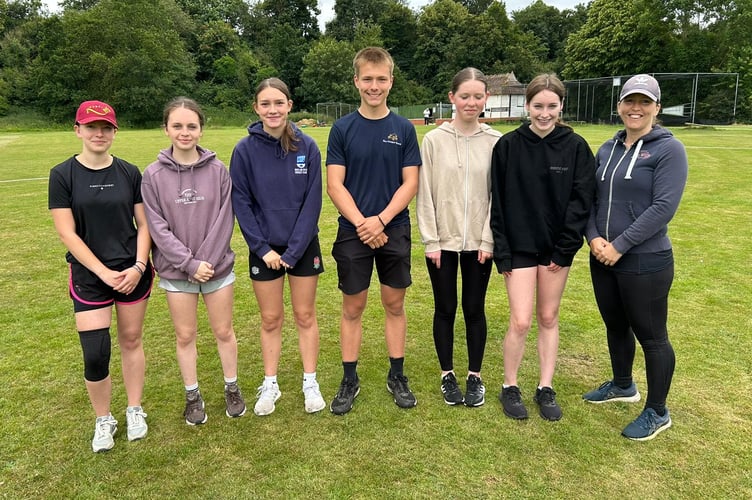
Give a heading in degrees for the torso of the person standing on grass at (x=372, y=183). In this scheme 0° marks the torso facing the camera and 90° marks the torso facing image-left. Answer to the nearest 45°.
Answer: approximately 0°

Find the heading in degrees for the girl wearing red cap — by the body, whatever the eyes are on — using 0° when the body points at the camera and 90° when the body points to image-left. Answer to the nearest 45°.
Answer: approximately 0°

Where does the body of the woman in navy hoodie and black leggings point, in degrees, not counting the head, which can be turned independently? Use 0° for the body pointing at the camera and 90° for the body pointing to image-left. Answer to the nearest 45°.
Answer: approximately 45°
